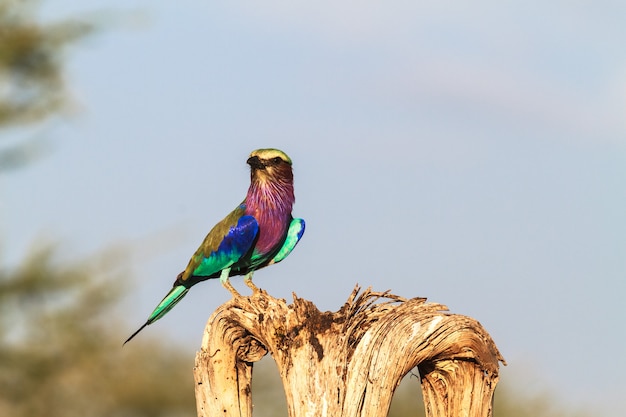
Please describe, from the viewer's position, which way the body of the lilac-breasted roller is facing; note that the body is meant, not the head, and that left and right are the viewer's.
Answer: facing the viewer and to the right of the viewer
